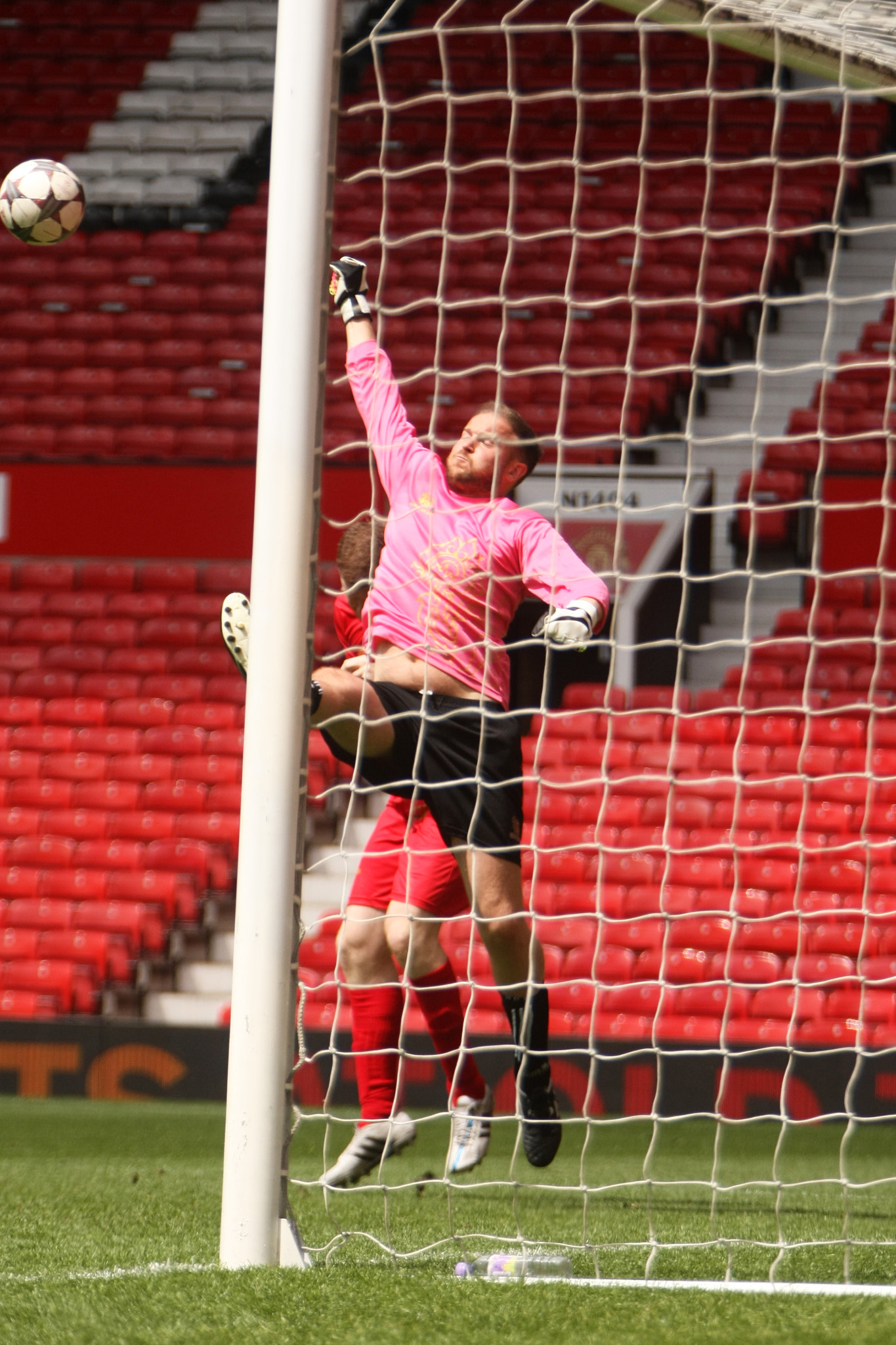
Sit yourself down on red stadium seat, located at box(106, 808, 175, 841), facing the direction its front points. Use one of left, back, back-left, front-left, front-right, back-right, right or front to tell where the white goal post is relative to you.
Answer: front

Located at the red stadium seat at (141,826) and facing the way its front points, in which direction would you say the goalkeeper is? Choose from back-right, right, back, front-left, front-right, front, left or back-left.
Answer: front

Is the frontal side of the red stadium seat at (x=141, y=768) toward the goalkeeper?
yes

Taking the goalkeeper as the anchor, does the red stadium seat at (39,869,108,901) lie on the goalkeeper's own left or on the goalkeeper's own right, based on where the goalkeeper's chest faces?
on the goalkeeper's own right

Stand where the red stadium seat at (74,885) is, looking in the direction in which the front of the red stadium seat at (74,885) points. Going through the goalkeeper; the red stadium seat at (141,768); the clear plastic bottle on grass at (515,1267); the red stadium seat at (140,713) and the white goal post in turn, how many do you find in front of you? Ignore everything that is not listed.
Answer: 3

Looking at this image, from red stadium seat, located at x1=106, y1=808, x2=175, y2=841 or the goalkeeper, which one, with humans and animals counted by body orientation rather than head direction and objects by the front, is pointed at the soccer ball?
the red stadium seat

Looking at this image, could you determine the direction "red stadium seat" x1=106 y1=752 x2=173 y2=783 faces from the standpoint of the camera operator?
facing the viewer

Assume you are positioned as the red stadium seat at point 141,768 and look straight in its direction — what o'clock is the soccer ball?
The soccer ball is roughly at 12 o'clock from the red stadium seat.

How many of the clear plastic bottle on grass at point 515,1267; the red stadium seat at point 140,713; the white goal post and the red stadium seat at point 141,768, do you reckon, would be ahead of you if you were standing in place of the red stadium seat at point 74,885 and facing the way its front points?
2

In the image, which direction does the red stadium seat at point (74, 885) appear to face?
toward the camera

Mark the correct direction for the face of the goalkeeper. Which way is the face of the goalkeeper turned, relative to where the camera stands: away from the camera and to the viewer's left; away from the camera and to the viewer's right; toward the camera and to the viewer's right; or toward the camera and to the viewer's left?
toward the camera and to the viewer's left

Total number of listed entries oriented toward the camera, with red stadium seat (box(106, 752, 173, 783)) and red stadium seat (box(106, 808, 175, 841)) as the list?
2

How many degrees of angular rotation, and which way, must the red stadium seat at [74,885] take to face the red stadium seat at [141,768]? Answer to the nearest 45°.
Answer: approximately 135° to its left

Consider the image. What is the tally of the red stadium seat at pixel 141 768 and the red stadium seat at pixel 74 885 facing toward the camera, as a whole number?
2

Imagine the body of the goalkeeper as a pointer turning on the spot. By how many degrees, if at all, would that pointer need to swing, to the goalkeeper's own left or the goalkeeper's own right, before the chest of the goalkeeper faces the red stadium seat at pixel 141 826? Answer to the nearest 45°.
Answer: approximately 135° to the goalkeeper's own right

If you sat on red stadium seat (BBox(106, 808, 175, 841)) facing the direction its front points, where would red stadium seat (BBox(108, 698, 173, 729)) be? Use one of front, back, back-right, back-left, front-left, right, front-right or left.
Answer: back
